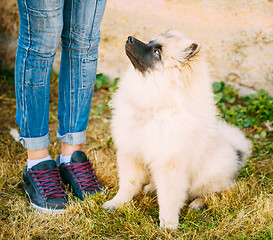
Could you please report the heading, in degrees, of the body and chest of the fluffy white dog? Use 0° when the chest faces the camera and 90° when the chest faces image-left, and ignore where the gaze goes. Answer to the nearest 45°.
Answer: approximately 45°

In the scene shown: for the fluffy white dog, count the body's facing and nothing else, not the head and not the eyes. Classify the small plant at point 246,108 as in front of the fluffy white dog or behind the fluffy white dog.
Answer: behind

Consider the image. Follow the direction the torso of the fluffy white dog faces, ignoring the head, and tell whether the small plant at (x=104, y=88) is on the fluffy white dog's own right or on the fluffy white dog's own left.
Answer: on the fluffy white dog's own right
